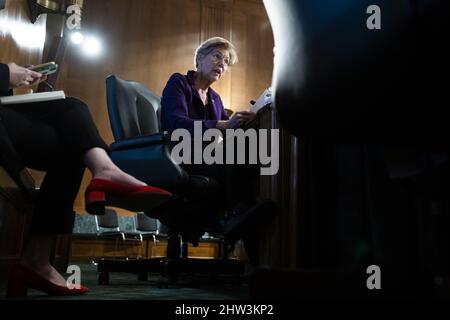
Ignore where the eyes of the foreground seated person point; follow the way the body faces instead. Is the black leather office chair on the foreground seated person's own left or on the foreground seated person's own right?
on the foreground seated person's own left

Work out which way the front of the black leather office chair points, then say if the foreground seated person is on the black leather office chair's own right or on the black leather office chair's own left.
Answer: on the black leather office chair's own right

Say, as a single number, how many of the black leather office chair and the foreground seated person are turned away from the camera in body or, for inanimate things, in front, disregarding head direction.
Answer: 0

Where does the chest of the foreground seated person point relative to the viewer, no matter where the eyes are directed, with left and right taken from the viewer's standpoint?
facing to the right of the viewer
